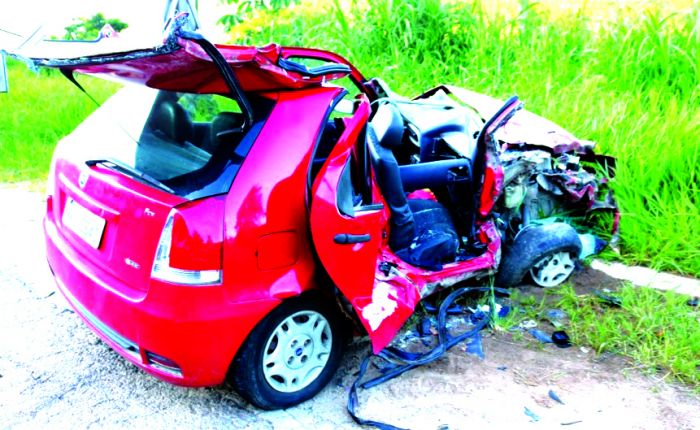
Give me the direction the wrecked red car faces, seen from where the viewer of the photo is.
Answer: facing away from the viewer and to the right of the viewer
